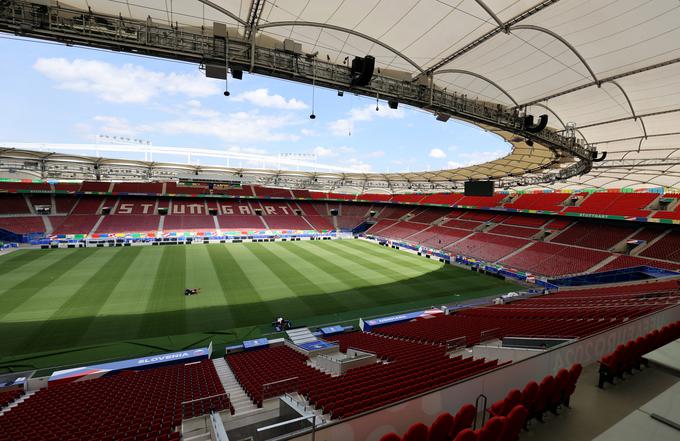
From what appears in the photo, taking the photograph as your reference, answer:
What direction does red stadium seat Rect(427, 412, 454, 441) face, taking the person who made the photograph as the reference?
facing away from the viewer and to the left of the viewer

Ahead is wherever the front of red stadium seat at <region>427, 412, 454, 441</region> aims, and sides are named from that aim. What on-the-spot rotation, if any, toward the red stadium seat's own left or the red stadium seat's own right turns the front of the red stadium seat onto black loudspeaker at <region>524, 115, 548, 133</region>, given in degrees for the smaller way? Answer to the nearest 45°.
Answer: approximately 45° to the red stadium seat's own right

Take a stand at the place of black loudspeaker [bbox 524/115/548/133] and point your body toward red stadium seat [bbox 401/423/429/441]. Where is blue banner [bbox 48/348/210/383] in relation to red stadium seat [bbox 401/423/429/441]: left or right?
right
